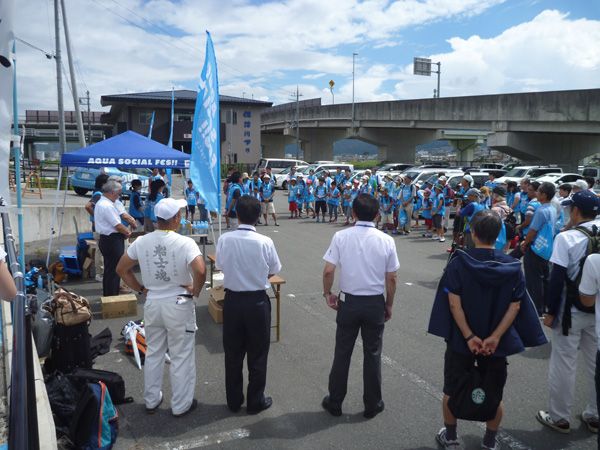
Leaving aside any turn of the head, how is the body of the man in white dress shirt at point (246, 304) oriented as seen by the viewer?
away from the camera

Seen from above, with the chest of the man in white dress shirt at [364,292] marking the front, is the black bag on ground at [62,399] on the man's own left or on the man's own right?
on the man's own left

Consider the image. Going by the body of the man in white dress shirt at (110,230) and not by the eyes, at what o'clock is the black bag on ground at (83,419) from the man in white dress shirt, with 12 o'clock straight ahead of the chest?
The black bag on ground is roughly at 3 o'clock from the man in white dress shirt.

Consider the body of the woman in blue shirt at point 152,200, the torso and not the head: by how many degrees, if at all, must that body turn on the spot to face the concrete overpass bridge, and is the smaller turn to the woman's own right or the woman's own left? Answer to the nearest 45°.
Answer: approximately 45° to the woman's own left

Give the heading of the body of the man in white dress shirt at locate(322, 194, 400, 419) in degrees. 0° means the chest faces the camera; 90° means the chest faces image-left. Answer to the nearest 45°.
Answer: approximately 180°

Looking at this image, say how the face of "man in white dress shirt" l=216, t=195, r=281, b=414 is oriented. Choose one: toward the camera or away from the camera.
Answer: away from the camera

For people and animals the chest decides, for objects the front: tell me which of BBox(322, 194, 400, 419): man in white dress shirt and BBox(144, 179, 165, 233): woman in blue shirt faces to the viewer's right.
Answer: the woman in blue shirt

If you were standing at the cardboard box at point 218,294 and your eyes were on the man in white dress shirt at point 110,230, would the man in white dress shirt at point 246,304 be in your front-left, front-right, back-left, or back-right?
back-left

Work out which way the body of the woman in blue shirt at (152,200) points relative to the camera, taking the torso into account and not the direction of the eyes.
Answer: to the viewer's right

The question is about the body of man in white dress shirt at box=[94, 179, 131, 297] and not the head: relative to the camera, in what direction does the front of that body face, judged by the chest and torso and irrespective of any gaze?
to the viewer's right

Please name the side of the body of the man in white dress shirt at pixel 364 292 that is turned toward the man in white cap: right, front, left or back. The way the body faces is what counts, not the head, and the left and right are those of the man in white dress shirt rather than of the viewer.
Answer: left

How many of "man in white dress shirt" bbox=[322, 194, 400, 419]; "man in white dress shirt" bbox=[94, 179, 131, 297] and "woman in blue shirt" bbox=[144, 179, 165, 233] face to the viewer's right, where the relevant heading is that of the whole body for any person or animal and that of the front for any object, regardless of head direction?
2

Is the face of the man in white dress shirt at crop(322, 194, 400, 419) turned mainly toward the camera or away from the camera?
away from the camera
